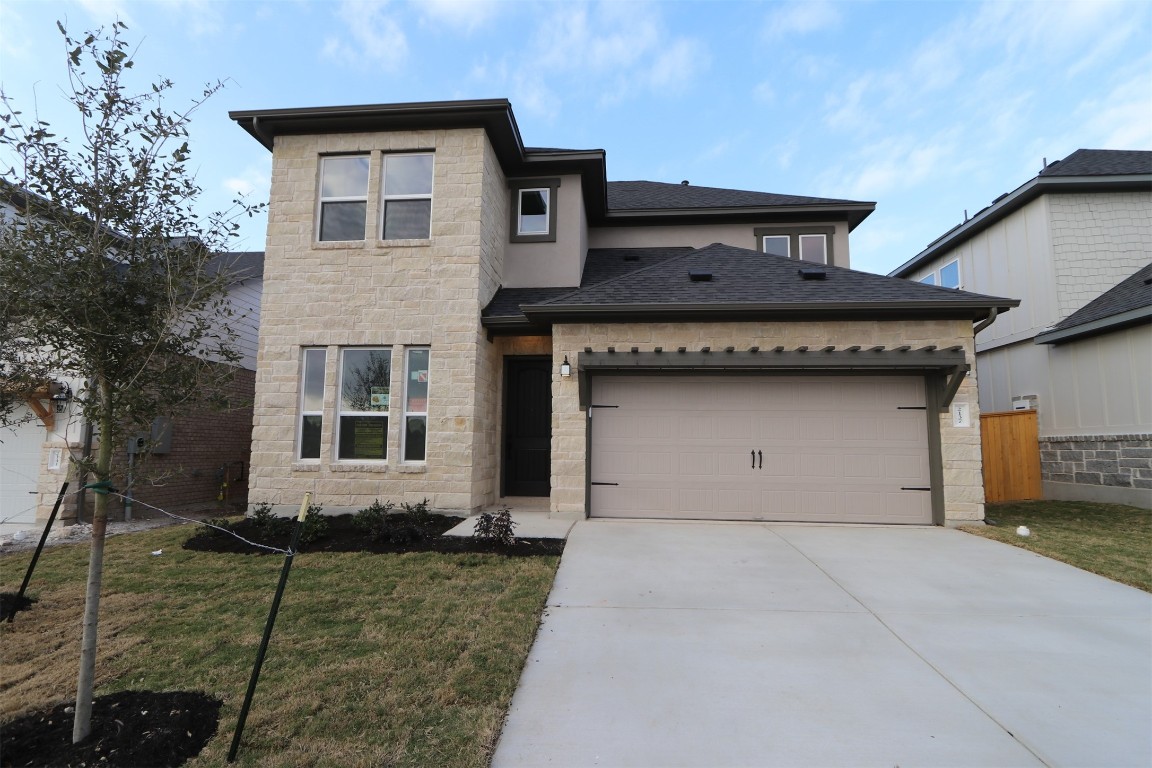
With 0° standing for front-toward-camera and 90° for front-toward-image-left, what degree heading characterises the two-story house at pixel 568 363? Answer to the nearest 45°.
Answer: approximately 0°

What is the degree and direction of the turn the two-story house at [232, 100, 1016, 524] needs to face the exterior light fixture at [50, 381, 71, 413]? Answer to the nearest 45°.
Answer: approximately 90° to its right

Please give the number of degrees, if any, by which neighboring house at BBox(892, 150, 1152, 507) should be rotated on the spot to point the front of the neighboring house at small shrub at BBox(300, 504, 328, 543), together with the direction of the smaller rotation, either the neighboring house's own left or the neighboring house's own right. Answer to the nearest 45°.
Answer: approximately 45° to the neighboring house's own right

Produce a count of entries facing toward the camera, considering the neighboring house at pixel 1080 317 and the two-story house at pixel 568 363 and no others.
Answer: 2

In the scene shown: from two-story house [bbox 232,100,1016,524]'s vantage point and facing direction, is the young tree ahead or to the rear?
ahead

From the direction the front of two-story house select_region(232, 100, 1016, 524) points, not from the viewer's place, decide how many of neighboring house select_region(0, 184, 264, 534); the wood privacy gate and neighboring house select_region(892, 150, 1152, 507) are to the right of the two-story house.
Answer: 1

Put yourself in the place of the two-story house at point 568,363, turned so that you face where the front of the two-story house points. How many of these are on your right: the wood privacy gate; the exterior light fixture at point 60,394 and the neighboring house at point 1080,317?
1

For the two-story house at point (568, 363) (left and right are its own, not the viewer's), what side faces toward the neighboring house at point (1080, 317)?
left
